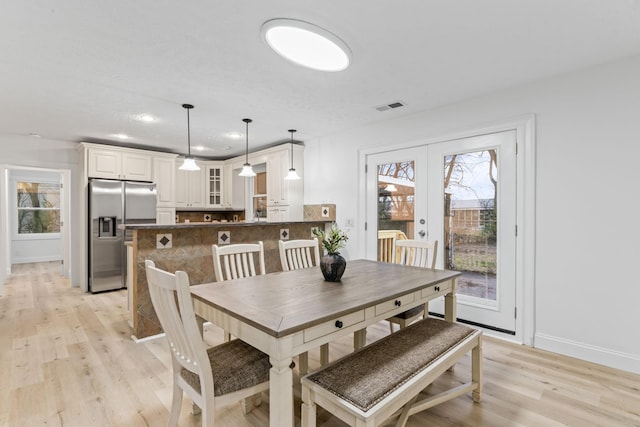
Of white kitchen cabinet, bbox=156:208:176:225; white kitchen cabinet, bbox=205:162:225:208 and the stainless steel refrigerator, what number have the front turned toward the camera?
3

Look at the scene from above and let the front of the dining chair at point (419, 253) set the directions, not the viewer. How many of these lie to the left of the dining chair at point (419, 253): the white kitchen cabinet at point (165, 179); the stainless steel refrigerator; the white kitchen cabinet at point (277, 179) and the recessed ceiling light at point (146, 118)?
0

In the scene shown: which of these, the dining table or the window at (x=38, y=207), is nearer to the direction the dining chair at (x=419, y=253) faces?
the dining table

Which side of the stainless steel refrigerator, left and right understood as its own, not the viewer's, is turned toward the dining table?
front

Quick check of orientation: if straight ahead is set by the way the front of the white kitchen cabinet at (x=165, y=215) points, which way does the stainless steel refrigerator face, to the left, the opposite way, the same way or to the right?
the same way

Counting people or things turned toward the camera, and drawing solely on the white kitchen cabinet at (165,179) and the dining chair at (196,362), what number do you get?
1

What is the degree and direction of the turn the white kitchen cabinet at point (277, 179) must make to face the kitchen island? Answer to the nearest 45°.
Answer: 0° — it already faces it

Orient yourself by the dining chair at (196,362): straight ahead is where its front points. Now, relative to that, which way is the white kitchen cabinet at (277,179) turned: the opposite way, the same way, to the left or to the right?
the opposite way

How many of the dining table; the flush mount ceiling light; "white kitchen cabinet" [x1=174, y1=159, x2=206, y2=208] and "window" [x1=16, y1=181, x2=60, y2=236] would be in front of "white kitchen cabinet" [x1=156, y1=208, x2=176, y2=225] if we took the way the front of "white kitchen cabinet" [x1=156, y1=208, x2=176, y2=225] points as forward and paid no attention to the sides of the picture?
2

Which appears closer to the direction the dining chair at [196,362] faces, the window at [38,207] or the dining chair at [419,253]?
the dining chair

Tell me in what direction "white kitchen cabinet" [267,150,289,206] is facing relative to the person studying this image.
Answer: facing the viewer and to the left of the viewer

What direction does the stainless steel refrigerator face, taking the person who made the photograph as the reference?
facing the viewer

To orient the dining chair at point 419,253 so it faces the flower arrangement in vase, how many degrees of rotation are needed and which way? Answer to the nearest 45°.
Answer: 0° — it already faces it

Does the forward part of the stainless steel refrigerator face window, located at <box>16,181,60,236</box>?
no

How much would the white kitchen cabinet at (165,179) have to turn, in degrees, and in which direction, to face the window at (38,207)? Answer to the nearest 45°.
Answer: approximately 135° to its right

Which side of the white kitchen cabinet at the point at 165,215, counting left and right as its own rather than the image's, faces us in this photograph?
front

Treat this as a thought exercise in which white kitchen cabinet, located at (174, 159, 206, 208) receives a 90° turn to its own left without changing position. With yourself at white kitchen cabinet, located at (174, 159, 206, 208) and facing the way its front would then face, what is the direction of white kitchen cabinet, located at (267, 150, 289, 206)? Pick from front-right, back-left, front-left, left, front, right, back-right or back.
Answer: front-right

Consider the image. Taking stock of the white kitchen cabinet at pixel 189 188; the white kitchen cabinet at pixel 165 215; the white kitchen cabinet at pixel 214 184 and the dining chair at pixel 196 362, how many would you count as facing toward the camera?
3

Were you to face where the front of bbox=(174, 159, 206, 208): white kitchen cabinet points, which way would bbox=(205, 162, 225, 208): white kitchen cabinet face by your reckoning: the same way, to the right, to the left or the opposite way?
the same way

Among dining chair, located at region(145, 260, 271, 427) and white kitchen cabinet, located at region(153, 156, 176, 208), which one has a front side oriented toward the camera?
the white kitchen cabinet
